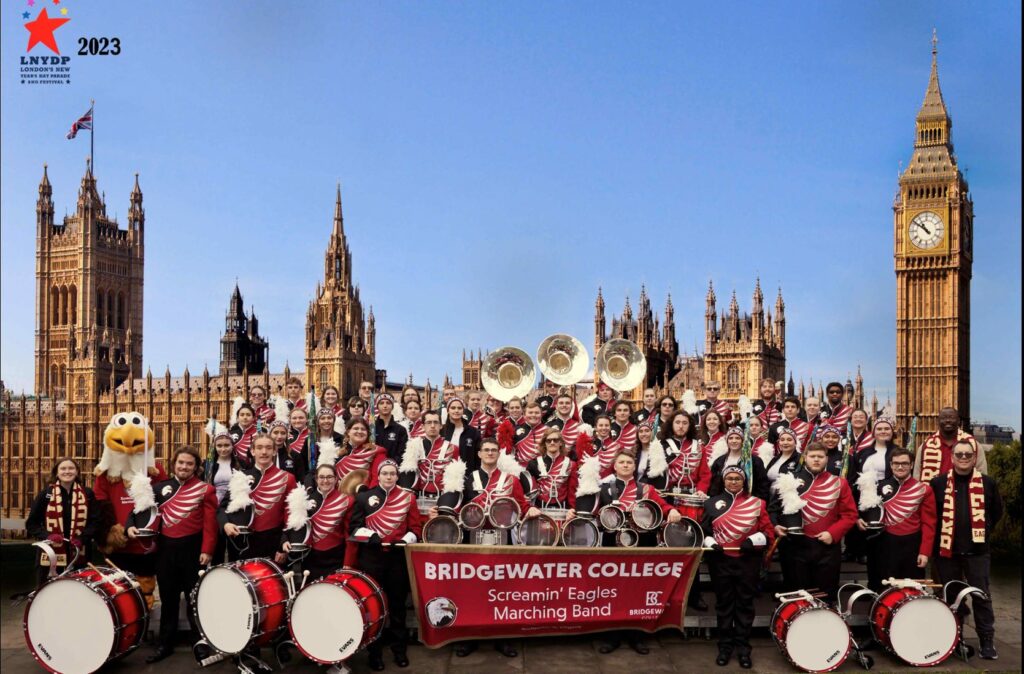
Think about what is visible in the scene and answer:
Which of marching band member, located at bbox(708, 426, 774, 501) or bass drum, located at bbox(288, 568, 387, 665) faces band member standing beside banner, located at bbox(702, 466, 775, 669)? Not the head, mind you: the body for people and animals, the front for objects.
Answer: the marching band member

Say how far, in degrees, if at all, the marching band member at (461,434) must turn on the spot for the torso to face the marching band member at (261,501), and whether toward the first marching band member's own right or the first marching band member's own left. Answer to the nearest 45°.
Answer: approximately 45° to the first marching band member's own right

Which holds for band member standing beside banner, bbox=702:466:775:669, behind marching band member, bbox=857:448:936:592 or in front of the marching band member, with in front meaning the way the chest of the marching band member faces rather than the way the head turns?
in front

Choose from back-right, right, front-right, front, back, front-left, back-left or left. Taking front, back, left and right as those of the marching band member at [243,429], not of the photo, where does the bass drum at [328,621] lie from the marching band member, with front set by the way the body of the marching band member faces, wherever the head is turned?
front

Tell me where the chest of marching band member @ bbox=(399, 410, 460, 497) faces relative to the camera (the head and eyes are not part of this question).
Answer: toward the camera

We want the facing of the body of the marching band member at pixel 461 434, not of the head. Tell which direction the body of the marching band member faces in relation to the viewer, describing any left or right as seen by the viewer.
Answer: facing the viewer

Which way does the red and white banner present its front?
toward the camera

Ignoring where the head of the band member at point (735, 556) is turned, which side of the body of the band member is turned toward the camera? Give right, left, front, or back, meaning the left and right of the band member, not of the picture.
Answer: front

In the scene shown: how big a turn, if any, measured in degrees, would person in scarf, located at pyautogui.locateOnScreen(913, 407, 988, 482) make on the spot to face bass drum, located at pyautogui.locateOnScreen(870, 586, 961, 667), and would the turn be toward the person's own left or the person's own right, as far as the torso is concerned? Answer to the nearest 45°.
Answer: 0° — they already face it

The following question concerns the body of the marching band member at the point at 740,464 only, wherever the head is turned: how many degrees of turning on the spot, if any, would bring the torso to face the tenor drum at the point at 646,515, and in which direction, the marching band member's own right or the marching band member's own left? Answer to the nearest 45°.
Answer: approximately 45° to the marching band member's own right
